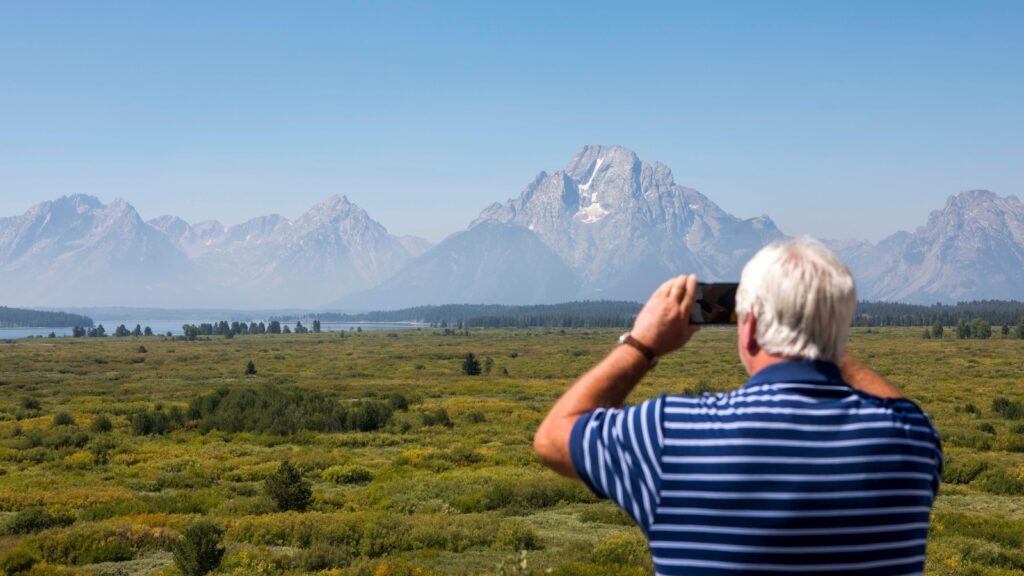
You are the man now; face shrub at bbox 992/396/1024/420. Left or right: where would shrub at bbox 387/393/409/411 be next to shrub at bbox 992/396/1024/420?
left

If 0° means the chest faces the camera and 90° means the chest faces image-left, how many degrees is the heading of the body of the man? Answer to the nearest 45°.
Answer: approximately 180°

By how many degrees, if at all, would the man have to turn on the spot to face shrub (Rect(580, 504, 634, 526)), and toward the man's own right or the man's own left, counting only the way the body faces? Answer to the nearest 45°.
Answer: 0° — they already face it

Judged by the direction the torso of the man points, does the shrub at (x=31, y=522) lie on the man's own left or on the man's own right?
on the man's own left

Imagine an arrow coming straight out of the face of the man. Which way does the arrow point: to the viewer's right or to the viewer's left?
to the viewer's left

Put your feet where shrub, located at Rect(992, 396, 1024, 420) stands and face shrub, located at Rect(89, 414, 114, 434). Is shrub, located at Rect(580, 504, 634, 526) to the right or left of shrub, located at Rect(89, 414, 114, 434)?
left

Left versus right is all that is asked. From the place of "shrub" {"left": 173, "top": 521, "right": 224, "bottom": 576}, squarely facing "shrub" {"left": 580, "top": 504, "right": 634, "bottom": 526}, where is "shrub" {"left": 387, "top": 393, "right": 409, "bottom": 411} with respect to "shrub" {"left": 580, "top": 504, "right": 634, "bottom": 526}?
left

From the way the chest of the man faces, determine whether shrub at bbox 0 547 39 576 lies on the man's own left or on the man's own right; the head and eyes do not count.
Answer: on the man's own left

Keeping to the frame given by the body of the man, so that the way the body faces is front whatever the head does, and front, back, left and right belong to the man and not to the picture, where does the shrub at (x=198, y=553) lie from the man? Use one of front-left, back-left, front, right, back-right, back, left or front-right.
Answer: front-left

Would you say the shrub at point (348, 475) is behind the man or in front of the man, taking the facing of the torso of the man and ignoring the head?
in front

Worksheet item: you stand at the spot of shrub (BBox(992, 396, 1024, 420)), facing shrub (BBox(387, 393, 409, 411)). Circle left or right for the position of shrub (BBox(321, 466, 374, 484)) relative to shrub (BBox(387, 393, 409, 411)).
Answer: left
